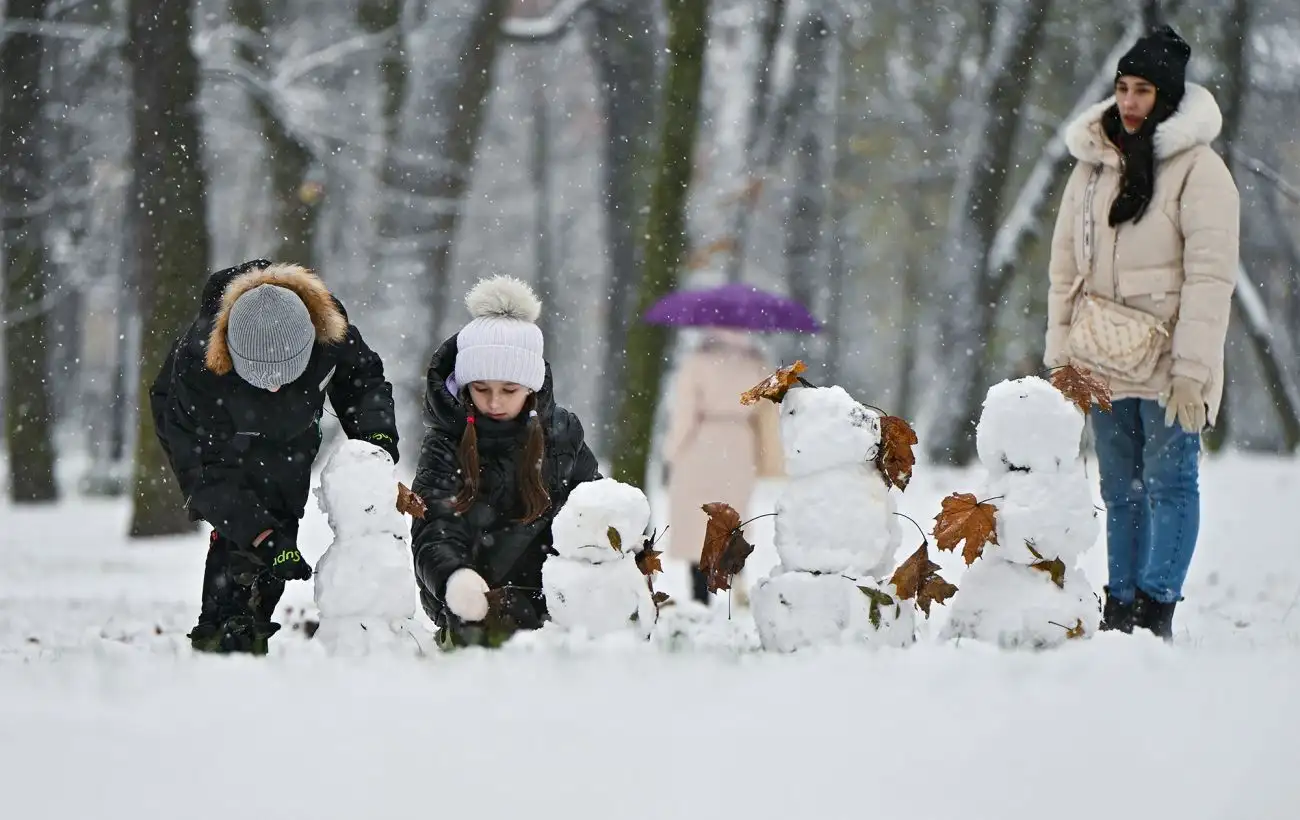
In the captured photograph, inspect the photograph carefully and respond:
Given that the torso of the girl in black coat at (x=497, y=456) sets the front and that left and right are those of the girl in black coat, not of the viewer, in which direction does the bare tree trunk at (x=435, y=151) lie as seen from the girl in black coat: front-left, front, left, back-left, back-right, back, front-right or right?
back

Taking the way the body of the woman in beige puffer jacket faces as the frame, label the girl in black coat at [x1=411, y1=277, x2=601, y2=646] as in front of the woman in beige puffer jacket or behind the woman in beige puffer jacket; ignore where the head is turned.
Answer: in front

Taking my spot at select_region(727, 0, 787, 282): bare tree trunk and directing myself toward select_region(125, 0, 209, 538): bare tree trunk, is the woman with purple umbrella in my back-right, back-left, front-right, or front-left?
front-left

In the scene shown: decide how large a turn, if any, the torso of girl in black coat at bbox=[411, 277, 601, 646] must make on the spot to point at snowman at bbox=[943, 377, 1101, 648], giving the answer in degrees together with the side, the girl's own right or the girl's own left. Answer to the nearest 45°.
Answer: approximately 45° to the girl's own left

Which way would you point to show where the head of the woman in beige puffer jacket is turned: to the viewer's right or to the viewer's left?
to the viewer's left

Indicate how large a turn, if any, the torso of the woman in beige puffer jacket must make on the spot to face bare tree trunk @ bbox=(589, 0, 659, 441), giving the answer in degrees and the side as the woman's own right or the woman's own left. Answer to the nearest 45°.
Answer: approximately 90° to the woman's own right

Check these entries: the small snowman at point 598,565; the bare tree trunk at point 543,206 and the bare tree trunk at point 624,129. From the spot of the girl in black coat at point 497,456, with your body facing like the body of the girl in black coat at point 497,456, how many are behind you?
2

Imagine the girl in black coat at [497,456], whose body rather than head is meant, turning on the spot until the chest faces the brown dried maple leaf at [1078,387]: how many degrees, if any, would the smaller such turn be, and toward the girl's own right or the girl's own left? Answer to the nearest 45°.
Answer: approximately 90° to the girl's own left

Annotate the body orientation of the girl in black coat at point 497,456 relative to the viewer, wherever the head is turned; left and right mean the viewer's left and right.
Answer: facing the viewer
